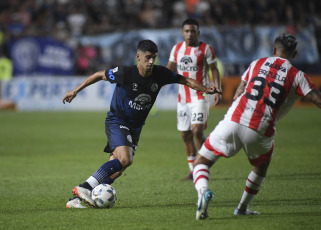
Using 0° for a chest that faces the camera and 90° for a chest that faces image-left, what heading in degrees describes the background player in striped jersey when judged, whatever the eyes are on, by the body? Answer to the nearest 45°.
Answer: approximately 0°

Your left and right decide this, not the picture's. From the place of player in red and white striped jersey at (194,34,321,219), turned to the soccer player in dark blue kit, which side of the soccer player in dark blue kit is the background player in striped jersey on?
right

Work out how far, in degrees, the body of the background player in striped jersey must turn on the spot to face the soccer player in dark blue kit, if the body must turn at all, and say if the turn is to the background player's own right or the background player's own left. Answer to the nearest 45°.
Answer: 0° — they already face them

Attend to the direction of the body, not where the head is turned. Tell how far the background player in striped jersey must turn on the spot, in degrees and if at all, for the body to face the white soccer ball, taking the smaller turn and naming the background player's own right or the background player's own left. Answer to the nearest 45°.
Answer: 0° — they already face it
